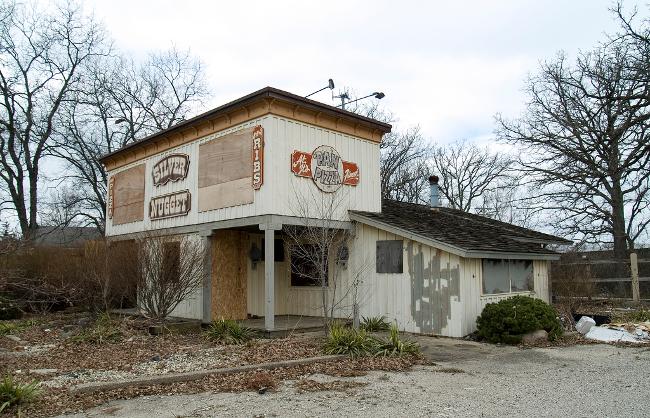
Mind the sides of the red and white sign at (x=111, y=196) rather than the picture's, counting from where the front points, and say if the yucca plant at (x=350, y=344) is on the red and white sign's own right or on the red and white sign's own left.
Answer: on the red and white sign's own left

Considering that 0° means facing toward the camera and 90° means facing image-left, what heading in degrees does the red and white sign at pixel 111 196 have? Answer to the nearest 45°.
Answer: approximately 45°

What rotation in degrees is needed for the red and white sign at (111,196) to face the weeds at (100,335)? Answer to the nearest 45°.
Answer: approximately 45° to its left

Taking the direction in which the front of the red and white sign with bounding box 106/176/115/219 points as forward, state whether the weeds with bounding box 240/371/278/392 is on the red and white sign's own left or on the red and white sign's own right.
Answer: on the red and white sign's own left

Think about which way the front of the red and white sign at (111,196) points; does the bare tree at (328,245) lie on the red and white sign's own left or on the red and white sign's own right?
on the red and white sign's own left
